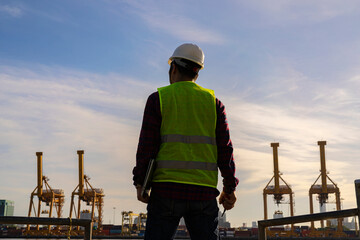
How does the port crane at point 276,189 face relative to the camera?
toward the camera

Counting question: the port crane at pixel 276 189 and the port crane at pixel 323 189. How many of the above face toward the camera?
2

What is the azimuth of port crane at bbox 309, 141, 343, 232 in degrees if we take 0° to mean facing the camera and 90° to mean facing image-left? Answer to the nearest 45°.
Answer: approximately 0°

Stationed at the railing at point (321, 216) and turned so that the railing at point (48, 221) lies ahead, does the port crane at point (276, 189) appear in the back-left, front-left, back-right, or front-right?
back-right

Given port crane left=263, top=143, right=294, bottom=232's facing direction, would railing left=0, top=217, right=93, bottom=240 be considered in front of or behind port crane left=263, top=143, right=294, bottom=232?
in front

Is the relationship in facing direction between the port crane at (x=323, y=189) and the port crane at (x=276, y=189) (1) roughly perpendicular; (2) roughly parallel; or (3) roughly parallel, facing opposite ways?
roughly parallel

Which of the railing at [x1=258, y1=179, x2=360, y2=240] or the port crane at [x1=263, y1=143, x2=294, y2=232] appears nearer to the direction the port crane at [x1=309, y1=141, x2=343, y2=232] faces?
the railing

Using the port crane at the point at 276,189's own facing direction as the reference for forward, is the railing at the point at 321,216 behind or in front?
in front
